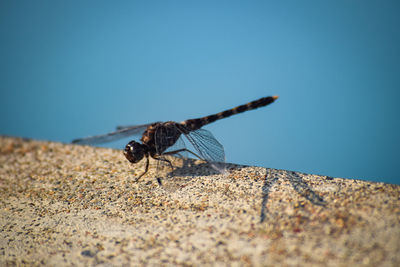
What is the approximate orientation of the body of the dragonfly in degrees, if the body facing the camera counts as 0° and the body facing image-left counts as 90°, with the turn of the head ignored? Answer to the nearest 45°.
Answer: approximately 45°
